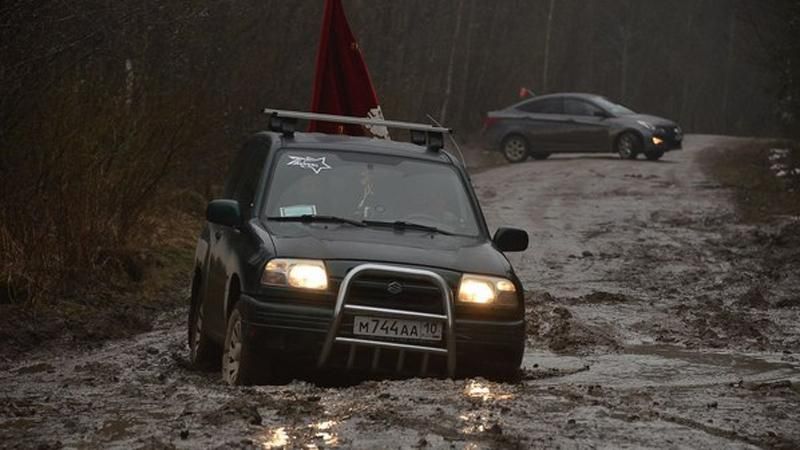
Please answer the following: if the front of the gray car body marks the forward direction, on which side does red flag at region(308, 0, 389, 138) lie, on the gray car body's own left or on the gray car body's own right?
on the gray car body's own right

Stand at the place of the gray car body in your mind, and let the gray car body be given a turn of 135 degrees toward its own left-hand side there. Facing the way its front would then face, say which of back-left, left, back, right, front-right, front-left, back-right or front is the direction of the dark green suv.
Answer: back

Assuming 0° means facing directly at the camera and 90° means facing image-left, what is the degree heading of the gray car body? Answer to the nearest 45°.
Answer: approximately 315°
